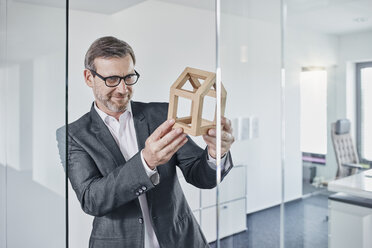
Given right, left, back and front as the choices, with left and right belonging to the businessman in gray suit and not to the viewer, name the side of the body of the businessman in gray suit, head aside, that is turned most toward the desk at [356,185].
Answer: left

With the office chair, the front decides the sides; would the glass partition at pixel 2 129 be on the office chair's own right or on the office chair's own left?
on the office chair's own right

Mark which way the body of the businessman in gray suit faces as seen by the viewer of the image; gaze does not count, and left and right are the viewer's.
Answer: facing the viewer and to the right of the viewer

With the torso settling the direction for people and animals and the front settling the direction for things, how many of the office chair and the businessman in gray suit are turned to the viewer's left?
0

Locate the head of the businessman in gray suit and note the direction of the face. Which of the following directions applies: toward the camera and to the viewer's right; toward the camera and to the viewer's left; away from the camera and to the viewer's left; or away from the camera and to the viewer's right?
toward the camera and to the viewer's right
